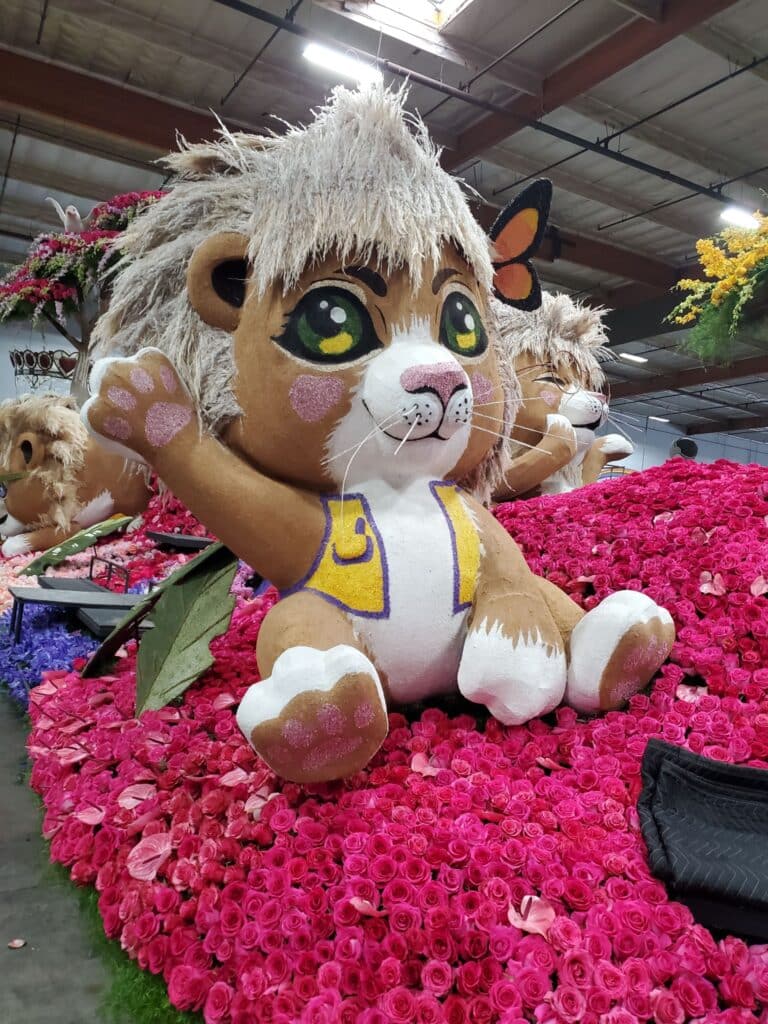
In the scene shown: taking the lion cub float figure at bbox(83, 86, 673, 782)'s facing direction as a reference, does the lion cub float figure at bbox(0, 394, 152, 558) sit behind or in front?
behind

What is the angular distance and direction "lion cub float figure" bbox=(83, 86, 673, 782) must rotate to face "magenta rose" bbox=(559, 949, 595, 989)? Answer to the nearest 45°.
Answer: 0° — it already faces it

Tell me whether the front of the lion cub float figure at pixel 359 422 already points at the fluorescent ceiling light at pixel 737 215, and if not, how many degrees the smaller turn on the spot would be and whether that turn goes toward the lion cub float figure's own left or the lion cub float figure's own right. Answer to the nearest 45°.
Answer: approximately 90° to the lion cub float figure's own left

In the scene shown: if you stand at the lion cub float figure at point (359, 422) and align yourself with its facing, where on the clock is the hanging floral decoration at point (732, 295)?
The hanging floral decoration is roughly at 9 o'clock from the lion cub float figure.

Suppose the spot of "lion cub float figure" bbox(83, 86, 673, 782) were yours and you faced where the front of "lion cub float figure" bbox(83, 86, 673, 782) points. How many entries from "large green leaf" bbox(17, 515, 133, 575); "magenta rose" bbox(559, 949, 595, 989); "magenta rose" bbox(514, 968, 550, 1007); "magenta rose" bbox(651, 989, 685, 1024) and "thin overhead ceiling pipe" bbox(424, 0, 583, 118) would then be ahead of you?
3

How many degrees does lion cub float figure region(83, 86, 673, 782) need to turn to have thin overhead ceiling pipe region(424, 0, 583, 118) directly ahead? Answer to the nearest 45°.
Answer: approximately 135° to its left

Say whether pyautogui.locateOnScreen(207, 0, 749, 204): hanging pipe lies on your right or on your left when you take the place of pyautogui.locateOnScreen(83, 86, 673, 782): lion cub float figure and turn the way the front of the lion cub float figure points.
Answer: on your left

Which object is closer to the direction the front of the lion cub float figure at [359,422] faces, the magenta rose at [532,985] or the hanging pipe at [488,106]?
the magenta rose

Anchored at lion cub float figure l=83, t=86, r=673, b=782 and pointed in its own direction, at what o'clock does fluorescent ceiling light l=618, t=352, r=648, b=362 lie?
The fluorescent ceiling light is roughly at 8 o'clock from the lion cub float figure.

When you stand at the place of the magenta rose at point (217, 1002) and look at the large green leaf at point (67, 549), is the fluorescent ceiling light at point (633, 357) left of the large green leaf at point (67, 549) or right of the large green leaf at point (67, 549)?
right

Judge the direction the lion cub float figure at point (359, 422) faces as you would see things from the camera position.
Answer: facing the viewer and to the right of the viewer
